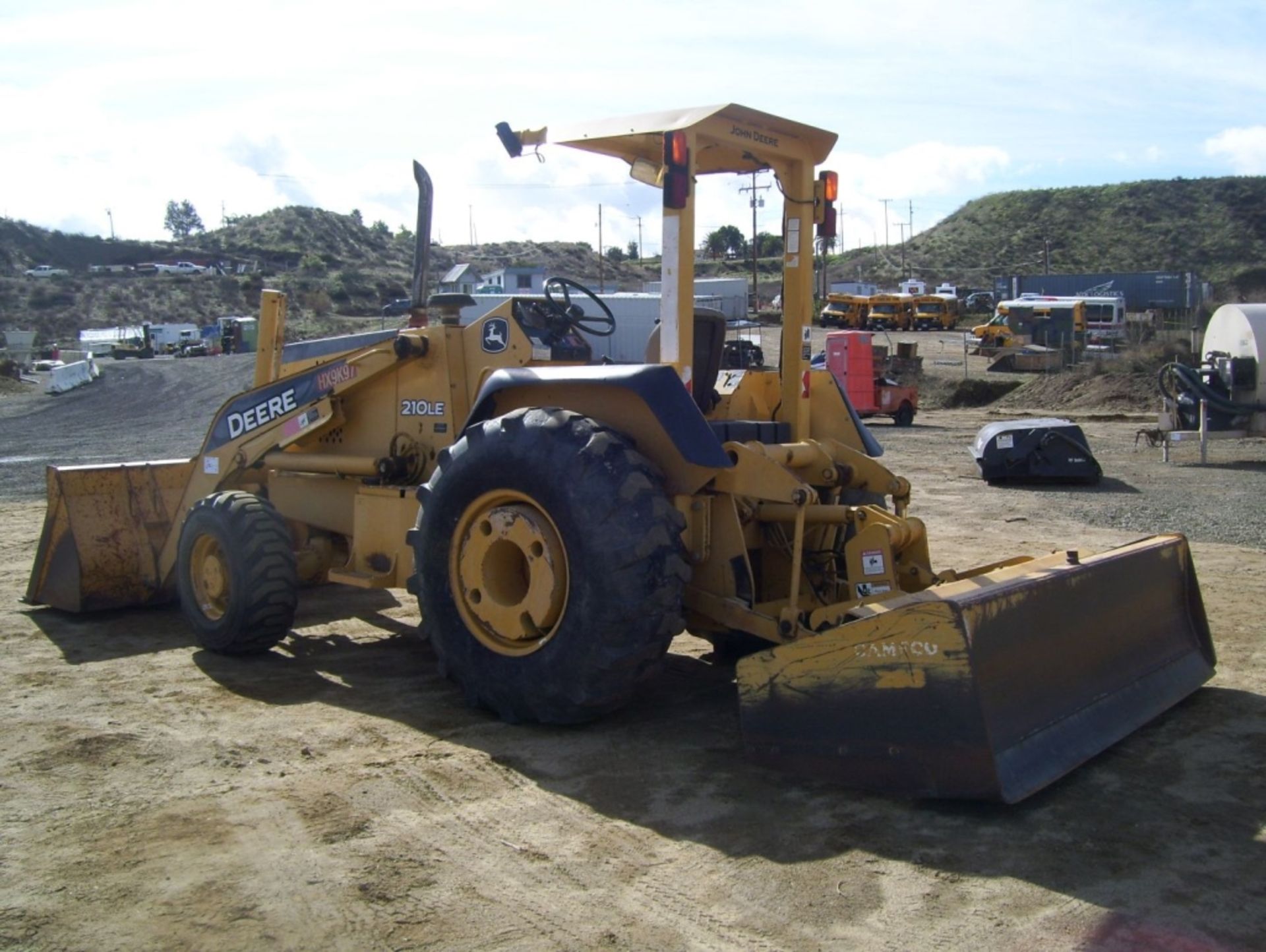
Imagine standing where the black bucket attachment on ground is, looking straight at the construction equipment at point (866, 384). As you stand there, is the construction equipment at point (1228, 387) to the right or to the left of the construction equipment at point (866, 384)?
right

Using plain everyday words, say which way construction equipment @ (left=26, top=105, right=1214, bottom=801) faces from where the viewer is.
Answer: facing away from the viewer and to the left of the viewer

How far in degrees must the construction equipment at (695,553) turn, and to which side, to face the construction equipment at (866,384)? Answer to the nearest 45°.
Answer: approximately 45° to its right
